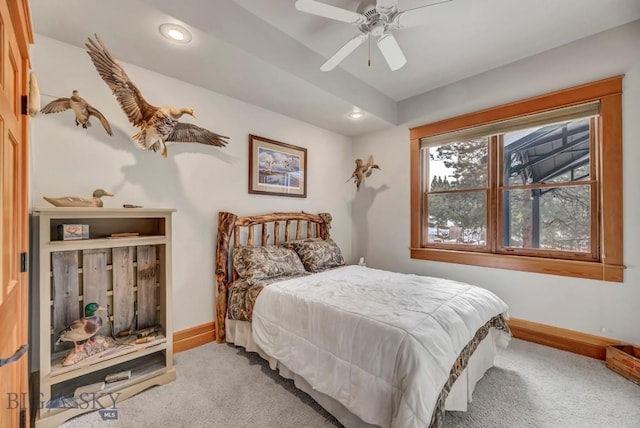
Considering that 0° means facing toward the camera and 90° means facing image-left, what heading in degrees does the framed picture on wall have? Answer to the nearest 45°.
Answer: approximately 315°

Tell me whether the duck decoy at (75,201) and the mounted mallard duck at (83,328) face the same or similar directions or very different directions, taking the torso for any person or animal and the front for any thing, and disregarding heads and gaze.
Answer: same or similar directions

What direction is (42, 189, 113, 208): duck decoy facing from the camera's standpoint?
to the viewer's right

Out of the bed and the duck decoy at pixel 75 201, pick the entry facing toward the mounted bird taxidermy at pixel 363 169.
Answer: the duck decoy

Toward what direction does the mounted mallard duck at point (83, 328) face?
to the viewer's right
